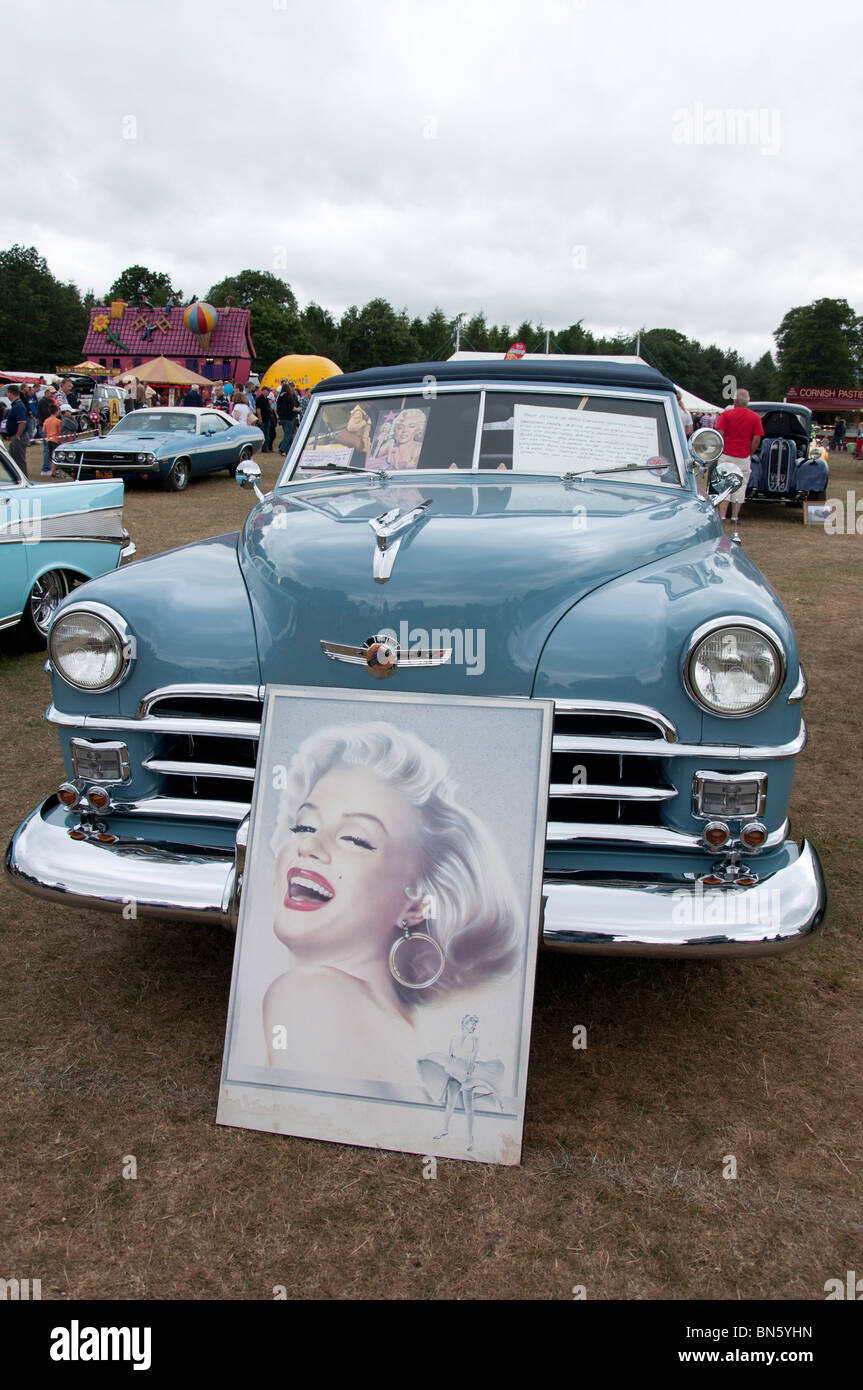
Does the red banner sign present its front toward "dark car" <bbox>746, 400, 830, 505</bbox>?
yes

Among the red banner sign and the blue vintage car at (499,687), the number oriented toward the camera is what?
2

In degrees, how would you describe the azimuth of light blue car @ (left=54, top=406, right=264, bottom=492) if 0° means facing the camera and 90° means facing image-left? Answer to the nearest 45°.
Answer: approximately 45°

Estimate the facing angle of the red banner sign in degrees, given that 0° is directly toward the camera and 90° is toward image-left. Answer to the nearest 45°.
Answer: approximately 0°

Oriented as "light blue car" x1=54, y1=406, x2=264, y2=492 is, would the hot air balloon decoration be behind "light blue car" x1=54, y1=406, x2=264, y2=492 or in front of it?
behind

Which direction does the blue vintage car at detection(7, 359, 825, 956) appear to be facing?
toward the camera
